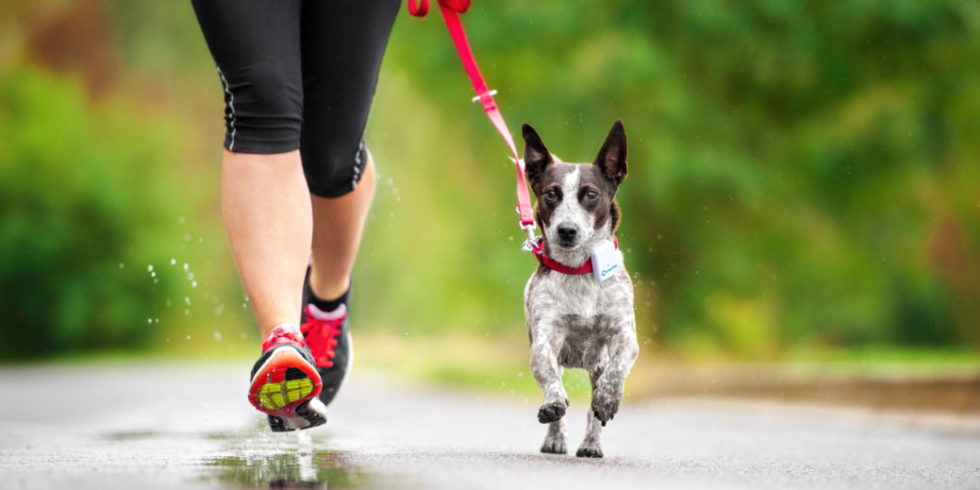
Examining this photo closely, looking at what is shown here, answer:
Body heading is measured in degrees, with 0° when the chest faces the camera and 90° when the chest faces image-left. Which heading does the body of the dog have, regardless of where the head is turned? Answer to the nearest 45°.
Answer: approximately 0°

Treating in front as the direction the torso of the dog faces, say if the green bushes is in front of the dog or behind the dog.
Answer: behind
